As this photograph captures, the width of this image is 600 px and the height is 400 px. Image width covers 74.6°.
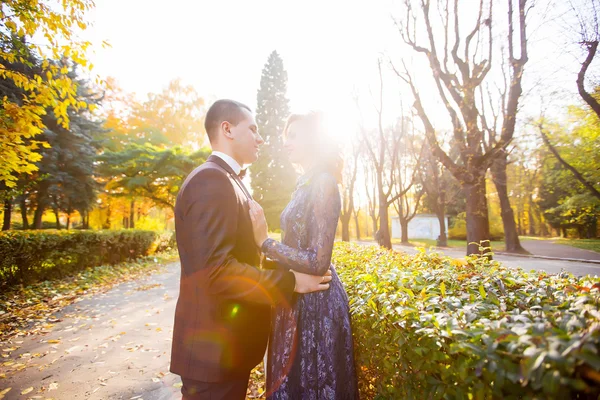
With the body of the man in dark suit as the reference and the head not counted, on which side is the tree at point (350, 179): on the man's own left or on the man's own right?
on the man's own left

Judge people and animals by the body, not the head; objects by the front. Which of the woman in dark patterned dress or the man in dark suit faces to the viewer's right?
the man in dark suit

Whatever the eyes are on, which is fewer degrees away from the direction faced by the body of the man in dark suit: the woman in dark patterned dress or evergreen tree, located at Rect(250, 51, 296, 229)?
the woman in dark patterned dress

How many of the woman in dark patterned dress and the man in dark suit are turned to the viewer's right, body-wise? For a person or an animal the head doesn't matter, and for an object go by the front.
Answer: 1

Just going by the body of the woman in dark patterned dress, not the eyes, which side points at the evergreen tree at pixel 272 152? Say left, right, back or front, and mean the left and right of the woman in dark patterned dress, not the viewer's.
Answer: right

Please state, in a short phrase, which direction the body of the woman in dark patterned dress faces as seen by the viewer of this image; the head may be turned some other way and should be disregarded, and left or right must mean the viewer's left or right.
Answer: facing to the left of the viewer

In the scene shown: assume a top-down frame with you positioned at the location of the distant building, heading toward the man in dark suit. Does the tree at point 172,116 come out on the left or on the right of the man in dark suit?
right

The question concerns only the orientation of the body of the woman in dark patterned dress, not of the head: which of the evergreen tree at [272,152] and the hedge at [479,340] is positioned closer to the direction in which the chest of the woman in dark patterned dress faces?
the evergreen tree

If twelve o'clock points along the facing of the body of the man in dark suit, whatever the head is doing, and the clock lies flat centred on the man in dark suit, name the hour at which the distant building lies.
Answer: The distant building is roughly at 10 o'clock from the man in dark suit.

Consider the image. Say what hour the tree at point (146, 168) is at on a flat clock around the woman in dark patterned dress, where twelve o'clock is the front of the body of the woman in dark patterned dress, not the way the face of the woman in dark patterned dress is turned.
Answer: The tree is roughly at 2 o'clock from the woman in dark patterned dress.

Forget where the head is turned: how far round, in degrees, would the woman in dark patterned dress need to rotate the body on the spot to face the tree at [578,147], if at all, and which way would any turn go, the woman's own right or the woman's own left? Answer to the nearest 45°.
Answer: approximately 135° to the woman's own right

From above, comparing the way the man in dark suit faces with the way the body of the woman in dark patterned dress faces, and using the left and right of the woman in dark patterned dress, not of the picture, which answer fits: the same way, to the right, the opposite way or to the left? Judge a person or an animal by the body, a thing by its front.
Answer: the opposite way

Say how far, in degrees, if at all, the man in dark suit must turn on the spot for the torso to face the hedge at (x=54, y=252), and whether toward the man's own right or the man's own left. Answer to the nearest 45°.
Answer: approximately 135° to the man's own left

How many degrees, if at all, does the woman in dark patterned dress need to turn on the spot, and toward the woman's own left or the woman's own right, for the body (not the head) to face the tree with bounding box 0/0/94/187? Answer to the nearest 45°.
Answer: approximately 45° to the woman's own right

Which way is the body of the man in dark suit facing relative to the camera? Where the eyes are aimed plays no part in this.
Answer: to the viewer's right
